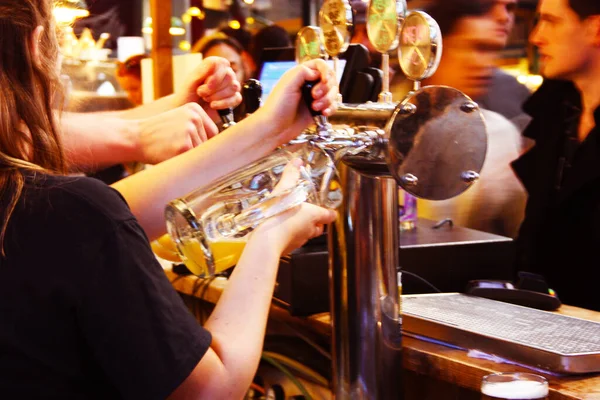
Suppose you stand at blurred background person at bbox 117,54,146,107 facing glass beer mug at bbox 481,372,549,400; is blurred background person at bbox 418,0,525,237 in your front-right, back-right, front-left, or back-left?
front-left

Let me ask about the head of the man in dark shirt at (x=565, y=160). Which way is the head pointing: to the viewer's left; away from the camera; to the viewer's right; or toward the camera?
to the viewer's left

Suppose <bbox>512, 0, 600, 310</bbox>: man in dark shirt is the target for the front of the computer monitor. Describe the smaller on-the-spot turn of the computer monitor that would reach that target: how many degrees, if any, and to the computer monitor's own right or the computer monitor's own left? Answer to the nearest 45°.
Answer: approximately 90° to the computer monitor's own left

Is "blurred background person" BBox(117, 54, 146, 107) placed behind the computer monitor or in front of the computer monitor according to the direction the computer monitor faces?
behind

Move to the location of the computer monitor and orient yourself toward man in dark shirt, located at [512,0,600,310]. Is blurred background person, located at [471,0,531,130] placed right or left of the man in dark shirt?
left

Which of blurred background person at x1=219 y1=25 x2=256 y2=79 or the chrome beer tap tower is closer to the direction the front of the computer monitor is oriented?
the chrome beer tap tower

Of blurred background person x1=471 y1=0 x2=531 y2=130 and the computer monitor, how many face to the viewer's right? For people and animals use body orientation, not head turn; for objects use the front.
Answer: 0

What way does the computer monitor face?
toward the camera

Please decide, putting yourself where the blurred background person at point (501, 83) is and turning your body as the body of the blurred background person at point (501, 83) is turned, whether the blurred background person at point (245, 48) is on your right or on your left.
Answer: on your right

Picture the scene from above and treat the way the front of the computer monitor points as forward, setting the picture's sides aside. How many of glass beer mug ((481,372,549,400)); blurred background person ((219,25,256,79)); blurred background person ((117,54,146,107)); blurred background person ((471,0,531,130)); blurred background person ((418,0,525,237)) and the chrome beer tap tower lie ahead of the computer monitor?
2

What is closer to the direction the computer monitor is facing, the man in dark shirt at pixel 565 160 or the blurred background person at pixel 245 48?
the man in dark shirt
